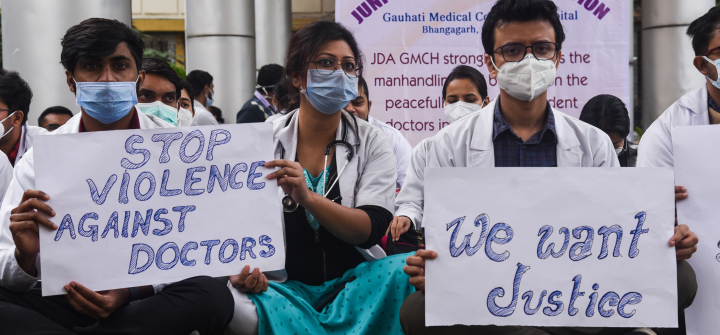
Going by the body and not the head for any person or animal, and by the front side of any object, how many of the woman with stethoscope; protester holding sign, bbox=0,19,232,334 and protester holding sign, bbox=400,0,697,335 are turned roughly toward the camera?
3

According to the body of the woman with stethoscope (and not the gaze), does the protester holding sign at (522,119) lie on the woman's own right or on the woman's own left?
on the woman's own left

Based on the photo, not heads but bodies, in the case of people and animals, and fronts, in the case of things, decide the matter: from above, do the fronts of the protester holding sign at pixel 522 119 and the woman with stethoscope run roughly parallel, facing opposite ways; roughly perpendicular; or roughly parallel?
roughly parallel

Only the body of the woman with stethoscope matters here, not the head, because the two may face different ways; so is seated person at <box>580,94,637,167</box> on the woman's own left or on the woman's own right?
on the woman's own left

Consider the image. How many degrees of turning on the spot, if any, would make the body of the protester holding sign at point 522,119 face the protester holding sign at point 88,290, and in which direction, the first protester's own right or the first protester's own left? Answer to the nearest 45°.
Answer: approximately 45° to the first protester's own right

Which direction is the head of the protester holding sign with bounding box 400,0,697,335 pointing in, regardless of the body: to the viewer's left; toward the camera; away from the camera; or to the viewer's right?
toward the camera

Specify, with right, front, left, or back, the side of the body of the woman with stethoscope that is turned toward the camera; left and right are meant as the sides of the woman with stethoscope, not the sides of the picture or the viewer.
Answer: front

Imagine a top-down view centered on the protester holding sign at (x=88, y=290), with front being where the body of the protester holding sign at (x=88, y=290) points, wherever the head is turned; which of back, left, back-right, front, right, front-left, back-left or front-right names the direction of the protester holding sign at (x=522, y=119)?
left

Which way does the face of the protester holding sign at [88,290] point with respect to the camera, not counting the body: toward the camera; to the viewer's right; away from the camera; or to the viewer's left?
toward the camera

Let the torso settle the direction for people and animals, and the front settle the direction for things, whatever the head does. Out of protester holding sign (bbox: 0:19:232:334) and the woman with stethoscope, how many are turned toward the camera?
2
